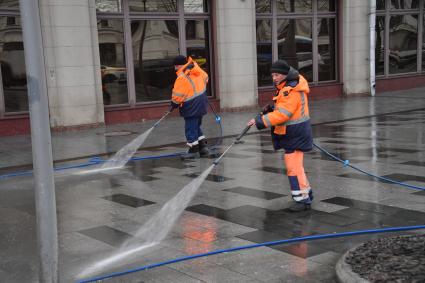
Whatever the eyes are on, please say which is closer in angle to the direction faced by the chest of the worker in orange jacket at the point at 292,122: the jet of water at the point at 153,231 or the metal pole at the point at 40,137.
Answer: the jet of water

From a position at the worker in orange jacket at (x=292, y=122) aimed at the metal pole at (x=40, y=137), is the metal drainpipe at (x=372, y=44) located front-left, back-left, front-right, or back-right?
back-right

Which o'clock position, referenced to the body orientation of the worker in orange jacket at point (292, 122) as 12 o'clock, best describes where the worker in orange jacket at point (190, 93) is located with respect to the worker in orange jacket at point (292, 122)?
the worker in orange jacket at point (190, 93) is roughly at 2 o'clock from the worker in orange jacket at point (292, 122).

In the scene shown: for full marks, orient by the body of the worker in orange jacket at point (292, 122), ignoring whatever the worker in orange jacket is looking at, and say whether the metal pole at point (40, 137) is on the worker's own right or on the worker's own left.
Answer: on the worker's own left

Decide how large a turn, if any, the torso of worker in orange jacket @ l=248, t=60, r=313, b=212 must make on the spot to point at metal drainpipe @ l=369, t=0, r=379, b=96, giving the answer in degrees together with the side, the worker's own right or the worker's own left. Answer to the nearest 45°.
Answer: approximately 90° to the worker's own right

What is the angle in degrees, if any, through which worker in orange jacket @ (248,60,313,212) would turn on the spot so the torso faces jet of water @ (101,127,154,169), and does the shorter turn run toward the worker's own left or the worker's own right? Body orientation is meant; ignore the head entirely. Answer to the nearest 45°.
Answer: approximately 45° to the worker's own right

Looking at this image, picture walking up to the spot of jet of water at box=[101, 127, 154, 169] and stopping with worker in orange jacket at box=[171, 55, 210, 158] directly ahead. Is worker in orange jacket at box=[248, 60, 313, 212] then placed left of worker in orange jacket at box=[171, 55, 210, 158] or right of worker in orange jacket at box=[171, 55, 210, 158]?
right

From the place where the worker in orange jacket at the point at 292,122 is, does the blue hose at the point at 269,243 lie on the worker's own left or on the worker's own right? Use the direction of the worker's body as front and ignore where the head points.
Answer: on the worker's own left

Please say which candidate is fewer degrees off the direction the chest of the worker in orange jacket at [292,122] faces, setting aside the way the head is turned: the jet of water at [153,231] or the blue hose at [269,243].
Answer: the jet of water

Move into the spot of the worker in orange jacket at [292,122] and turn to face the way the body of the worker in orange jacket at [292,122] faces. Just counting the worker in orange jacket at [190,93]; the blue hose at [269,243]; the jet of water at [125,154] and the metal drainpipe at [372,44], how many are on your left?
1

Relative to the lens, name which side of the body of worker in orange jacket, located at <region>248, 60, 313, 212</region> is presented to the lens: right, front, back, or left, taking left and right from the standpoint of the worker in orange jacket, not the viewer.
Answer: left

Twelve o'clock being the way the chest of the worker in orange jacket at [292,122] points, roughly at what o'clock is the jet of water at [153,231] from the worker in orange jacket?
The jet of water is roughly at 11 o'clock from the worker in orange jacket.
